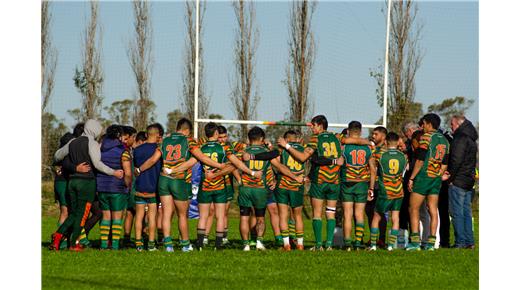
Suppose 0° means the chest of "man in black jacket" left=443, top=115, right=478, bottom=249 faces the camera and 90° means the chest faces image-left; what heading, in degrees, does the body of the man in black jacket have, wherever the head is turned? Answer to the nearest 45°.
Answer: approximately 90°
